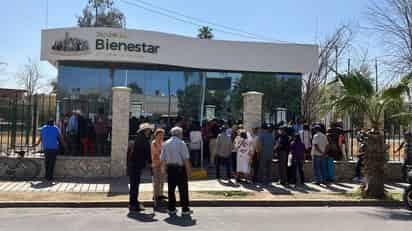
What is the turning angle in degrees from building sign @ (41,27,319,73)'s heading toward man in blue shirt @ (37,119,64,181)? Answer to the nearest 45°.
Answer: approximately 45° to its right

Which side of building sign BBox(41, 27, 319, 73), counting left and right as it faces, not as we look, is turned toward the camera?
front

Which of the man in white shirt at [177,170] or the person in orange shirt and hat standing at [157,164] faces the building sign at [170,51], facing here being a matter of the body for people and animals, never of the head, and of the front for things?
the man in white shirt

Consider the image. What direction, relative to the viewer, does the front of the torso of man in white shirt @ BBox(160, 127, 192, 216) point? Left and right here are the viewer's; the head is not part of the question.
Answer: facing away from the viewer

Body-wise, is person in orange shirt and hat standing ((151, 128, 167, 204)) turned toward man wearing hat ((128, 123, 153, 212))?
no

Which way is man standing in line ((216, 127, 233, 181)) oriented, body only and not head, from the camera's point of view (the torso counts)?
away from the camera

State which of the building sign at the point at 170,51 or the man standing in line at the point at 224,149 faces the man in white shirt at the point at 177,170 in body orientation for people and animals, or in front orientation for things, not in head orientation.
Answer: the building sign

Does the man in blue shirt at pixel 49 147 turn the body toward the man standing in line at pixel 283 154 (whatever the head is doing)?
no

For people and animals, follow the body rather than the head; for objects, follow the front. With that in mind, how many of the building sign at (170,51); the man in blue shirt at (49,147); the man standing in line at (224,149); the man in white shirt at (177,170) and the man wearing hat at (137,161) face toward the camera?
1

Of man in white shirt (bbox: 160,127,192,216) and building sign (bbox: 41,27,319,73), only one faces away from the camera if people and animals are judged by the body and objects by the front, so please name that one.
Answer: the man in white shirt

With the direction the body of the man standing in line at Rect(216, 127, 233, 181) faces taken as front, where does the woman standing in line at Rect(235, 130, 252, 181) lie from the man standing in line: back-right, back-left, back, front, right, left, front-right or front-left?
back-right

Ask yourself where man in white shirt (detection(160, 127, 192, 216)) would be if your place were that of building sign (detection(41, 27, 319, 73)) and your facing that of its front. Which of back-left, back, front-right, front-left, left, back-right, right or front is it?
front

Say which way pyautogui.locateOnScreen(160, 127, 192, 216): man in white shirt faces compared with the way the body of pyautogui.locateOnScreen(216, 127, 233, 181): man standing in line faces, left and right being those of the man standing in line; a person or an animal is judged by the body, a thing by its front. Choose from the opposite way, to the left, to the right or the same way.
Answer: the same way

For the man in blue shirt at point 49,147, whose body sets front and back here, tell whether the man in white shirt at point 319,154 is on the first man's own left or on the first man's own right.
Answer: on the first man's own right

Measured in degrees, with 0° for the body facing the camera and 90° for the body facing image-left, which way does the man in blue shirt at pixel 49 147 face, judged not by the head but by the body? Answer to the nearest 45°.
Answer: approximately 180°
